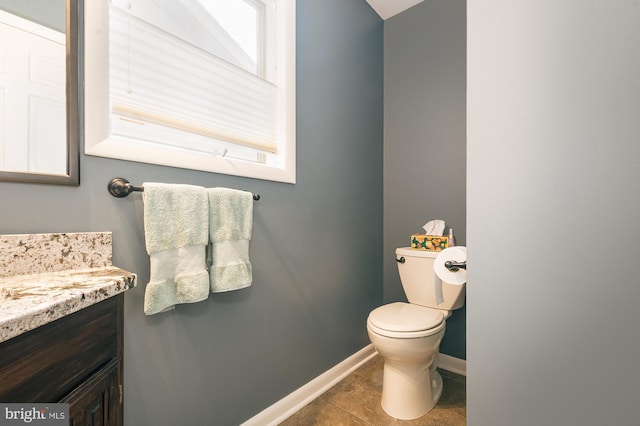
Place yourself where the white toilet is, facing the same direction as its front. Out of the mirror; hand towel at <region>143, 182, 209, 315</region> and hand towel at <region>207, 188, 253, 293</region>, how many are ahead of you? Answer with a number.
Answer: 3

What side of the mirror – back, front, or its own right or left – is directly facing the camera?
front

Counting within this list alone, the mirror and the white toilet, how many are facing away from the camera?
0

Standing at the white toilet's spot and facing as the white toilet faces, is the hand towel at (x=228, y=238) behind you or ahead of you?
ahead

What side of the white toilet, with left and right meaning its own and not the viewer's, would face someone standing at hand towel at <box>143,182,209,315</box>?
front

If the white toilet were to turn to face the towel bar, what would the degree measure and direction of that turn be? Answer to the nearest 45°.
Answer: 0° — it already faces it

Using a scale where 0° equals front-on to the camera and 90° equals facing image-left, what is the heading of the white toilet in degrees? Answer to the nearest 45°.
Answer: approximately 45°

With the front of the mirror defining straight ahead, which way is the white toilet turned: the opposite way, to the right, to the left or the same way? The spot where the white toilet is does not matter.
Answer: to the right

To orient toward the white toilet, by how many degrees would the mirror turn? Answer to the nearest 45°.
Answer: approximately 90° to its left

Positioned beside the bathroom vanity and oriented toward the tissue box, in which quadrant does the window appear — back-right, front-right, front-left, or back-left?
front-left

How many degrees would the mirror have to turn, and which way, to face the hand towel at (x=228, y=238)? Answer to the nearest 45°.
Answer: approximately 90° to its left

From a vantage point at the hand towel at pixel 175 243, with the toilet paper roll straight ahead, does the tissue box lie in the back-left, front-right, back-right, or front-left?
front-left
